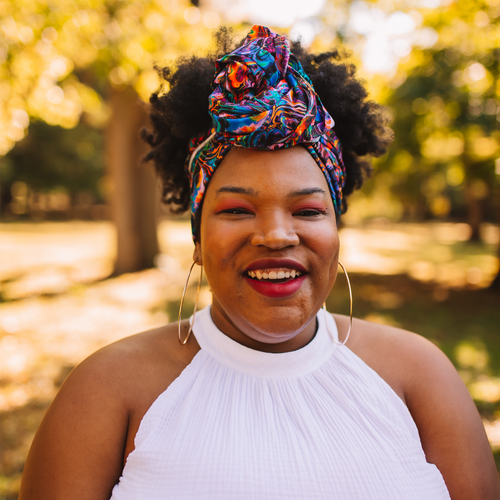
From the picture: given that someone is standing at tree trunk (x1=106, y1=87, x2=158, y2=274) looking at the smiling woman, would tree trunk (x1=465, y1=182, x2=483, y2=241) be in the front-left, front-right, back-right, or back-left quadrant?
back-left

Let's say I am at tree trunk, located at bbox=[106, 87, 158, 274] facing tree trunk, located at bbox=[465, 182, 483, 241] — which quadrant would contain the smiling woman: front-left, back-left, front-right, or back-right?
back-right

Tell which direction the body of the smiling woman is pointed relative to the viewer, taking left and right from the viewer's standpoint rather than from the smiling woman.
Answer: facing the viewer

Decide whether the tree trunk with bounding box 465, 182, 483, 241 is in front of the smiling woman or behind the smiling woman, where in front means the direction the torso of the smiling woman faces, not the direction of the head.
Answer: behind

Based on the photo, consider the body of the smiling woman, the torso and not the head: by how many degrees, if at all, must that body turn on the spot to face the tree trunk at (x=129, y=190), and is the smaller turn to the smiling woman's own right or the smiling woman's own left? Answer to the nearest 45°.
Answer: approximately 180°
